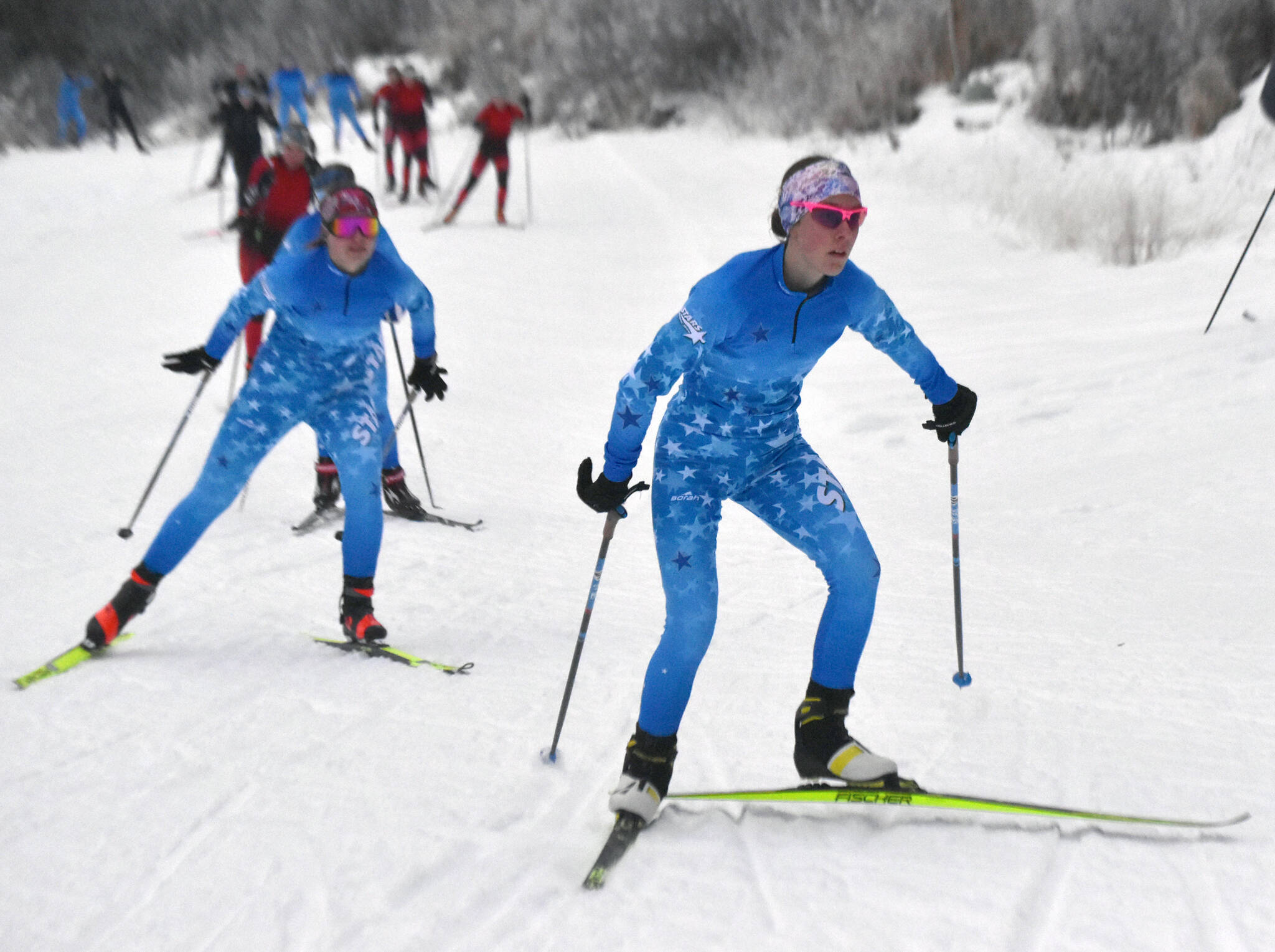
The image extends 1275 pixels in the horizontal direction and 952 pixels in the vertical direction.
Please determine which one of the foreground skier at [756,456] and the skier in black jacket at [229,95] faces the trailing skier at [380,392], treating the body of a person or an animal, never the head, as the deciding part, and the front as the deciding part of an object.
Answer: the skier in black jacket

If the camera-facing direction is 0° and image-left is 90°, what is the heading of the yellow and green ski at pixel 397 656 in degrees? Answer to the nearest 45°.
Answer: approximately 315°

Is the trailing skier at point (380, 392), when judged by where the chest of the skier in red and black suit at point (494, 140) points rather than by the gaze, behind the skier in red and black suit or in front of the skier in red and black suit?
in front

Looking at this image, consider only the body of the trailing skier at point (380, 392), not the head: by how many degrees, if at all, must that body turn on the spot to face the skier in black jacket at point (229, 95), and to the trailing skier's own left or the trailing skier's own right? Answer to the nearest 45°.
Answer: approximately 180°

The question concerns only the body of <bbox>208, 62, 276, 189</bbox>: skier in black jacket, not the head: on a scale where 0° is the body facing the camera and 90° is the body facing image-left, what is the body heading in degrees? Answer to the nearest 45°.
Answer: approximately 0°

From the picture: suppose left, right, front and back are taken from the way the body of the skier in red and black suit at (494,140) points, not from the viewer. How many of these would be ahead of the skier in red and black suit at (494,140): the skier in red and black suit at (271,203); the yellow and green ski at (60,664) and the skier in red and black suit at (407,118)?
2

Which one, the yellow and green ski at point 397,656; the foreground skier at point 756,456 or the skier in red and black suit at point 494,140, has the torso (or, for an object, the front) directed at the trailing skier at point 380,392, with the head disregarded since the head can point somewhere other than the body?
the skier in red and black suit

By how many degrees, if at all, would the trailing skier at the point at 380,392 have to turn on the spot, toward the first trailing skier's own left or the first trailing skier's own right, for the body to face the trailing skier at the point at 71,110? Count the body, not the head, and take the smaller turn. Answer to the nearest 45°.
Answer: approximately 180°

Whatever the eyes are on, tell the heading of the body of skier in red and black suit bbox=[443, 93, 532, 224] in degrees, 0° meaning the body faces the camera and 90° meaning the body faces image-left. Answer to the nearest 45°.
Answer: approximately 0°

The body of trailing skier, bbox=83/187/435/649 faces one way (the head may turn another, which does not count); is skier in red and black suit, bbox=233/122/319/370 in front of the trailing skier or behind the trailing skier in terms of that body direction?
behind
